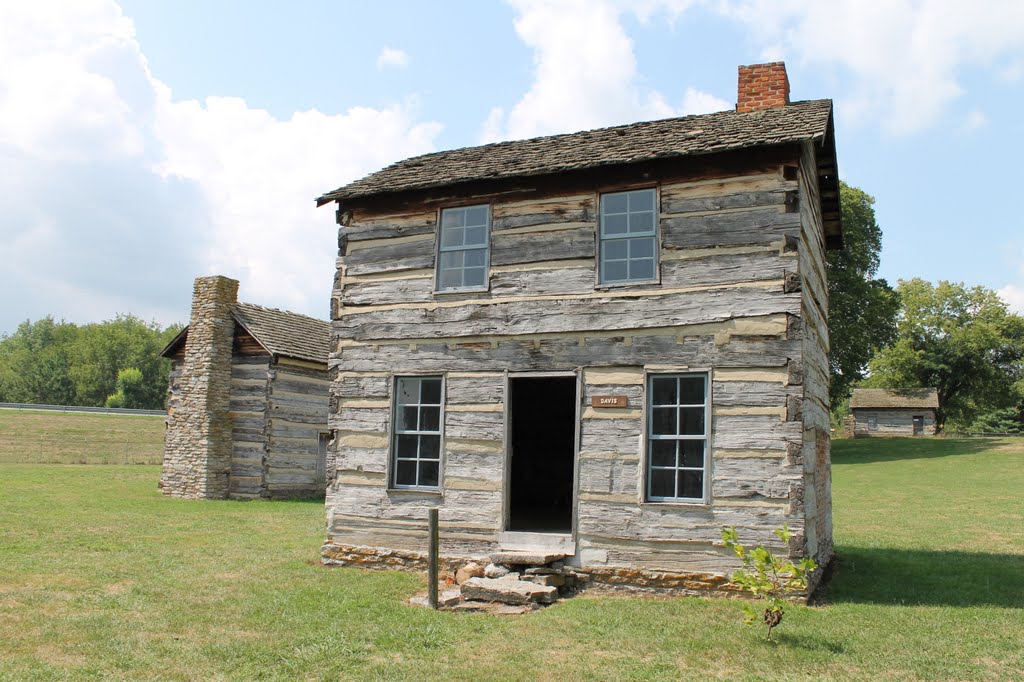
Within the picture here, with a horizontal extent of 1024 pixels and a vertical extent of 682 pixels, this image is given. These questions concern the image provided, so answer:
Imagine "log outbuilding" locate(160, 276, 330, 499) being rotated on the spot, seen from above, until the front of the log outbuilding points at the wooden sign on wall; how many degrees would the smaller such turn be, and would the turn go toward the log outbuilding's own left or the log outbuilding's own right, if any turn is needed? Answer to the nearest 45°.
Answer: approximately 45° to the log outbuilding's own right

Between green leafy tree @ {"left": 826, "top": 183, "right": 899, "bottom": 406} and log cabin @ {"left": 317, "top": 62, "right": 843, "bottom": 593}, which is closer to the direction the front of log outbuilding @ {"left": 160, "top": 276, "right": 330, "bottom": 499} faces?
the log cabin

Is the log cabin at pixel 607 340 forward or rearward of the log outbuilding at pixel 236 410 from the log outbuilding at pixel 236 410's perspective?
forward

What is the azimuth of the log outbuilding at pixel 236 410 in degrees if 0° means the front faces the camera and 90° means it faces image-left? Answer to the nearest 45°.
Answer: approximately 315°

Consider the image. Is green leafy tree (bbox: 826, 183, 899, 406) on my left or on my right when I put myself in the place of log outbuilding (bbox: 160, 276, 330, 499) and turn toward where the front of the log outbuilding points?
on my left
